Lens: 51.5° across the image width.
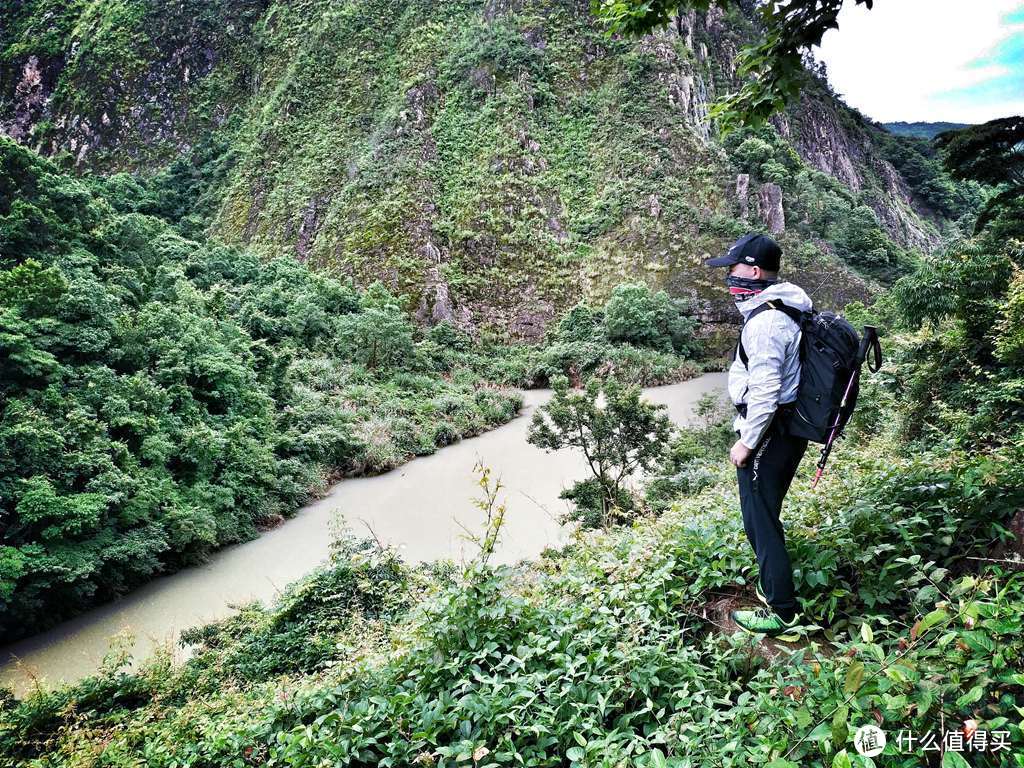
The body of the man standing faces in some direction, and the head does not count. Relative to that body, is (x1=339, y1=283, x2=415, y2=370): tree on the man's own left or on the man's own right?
on the man's own right

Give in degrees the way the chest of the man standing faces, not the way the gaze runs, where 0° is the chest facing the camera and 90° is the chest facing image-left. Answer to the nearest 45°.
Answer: approximately 90°

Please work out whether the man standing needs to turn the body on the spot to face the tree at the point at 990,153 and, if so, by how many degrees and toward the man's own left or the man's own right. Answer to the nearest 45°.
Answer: approximately 135° to the man's own right

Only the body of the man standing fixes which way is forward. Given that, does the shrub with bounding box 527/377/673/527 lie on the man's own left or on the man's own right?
on the man's own right

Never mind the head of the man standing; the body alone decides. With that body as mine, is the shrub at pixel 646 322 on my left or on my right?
on my right
